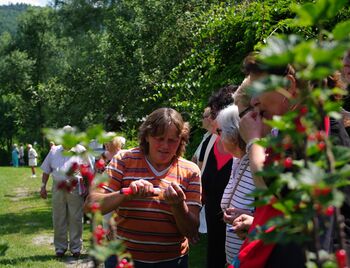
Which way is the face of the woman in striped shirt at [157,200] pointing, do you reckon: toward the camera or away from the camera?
toward the camera

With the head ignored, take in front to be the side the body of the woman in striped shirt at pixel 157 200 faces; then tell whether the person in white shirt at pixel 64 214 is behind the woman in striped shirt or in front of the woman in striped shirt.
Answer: behind

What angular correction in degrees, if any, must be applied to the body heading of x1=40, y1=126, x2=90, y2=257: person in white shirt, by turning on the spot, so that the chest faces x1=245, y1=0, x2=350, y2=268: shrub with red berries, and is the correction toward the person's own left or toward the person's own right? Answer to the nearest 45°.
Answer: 0° — they already face it

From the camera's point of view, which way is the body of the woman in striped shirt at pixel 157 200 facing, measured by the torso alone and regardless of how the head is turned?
toward the camera

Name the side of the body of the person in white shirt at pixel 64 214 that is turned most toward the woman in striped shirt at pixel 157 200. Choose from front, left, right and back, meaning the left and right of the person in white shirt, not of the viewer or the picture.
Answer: front
